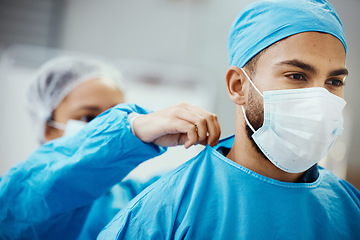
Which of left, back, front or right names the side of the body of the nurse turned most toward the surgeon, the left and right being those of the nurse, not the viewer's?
front

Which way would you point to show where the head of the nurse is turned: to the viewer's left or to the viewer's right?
to the viewer's right

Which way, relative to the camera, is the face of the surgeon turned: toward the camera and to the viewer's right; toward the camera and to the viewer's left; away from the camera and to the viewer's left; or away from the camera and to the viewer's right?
toward the camera and to the viewer's right

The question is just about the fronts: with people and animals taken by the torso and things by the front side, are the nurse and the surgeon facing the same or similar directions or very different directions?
same or similar directions

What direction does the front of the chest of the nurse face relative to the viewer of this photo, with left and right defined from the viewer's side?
facing the viewer and to the right of the viewer

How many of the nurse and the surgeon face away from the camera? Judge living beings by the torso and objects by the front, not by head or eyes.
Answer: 0

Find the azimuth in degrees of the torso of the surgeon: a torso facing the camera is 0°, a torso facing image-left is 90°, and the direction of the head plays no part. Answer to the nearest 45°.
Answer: approximately 315°

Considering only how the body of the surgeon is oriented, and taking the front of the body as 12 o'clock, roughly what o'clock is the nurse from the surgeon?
The nurse is roughly at 5 o'clock from the surgeon.
